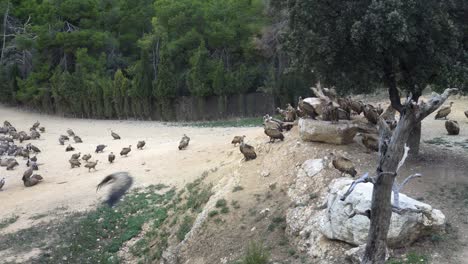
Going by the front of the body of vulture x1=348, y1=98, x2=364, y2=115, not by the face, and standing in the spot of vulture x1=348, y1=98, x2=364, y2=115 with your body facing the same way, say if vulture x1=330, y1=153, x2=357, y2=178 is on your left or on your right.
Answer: on your left

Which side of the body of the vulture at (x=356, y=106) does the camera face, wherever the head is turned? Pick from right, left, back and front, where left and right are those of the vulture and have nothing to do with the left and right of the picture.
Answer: left

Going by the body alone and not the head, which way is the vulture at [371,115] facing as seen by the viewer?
to the viewer's left

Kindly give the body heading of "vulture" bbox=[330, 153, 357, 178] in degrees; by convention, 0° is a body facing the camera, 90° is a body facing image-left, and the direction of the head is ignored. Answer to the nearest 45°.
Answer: approximately 90°

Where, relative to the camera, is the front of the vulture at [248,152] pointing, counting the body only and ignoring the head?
to the viewer's left
